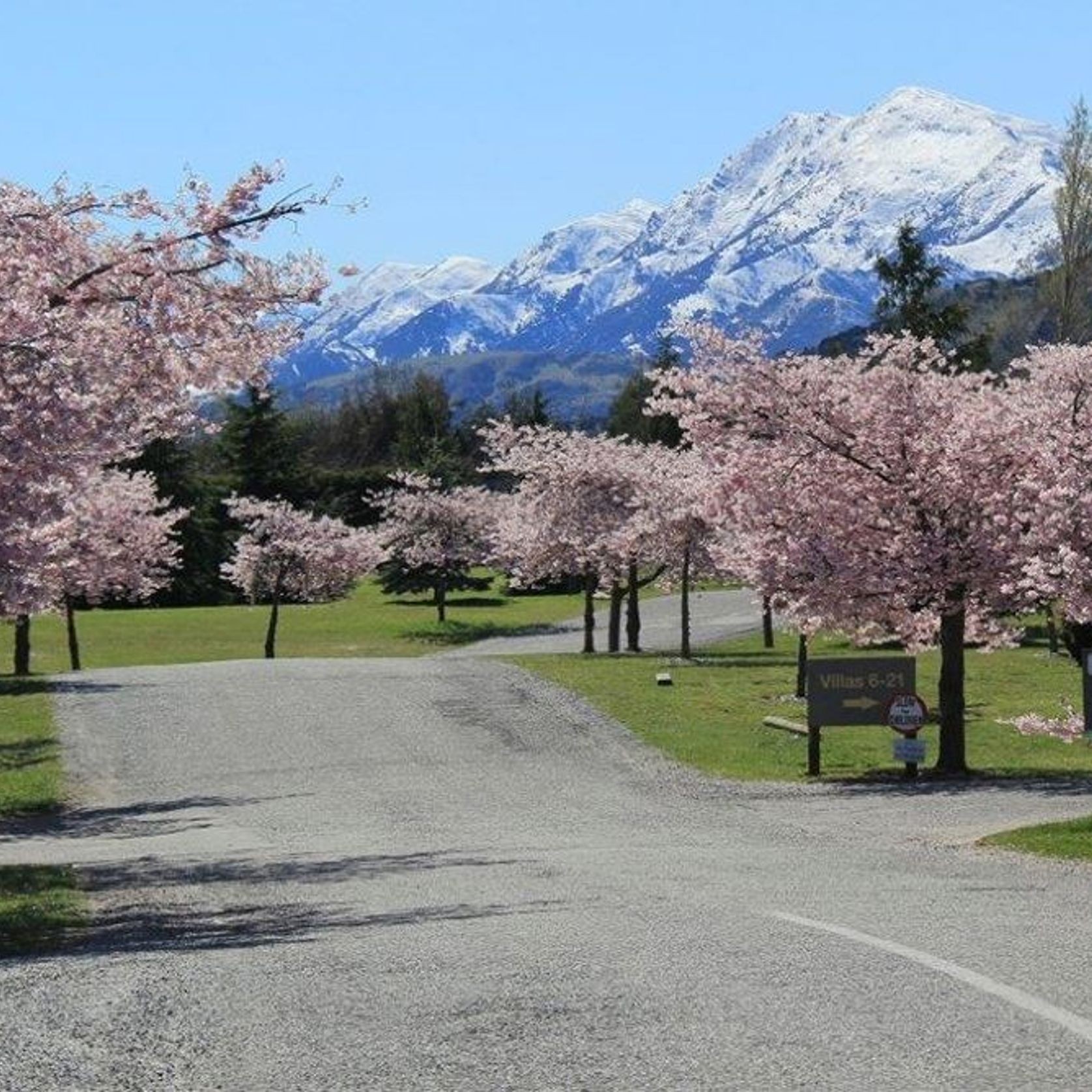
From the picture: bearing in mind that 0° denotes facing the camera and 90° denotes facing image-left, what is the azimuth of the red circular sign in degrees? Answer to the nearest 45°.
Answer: approximately 0°
